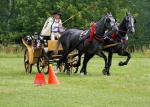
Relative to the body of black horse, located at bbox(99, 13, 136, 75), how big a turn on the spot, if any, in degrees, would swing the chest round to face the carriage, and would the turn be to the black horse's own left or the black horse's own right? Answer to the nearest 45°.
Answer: approximately 135° to the black horse's own right

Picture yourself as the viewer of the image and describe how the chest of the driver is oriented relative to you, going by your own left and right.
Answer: facing the viewer and to the right of the viewer

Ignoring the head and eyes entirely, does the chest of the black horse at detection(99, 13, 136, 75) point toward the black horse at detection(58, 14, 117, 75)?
no

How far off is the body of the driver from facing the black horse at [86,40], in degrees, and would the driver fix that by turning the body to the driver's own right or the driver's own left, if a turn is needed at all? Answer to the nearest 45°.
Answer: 0° — they already face it

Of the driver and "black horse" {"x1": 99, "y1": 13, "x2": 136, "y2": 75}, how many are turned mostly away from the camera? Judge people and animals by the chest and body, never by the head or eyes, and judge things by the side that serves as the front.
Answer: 0

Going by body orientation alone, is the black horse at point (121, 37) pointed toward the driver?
no

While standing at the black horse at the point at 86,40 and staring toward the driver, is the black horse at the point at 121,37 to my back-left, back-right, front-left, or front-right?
back-right

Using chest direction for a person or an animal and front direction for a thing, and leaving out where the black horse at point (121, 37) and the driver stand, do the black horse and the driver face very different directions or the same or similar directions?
same or similar directions
